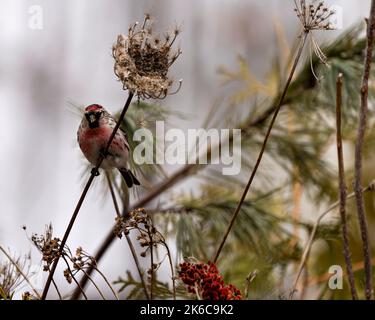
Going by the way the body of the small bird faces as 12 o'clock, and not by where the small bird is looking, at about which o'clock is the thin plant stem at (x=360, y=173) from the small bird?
The thin plant stem is roughly at 8 o'clock from the small bird.

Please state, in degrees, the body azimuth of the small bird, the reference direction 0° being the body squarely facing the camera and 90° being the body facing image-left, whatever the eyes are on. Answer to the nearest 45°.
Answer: approximately 45°
